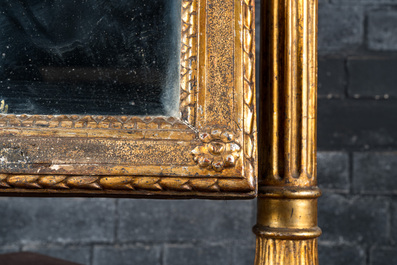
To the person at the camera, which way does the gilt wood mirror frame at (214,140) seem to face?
facing the viewer
